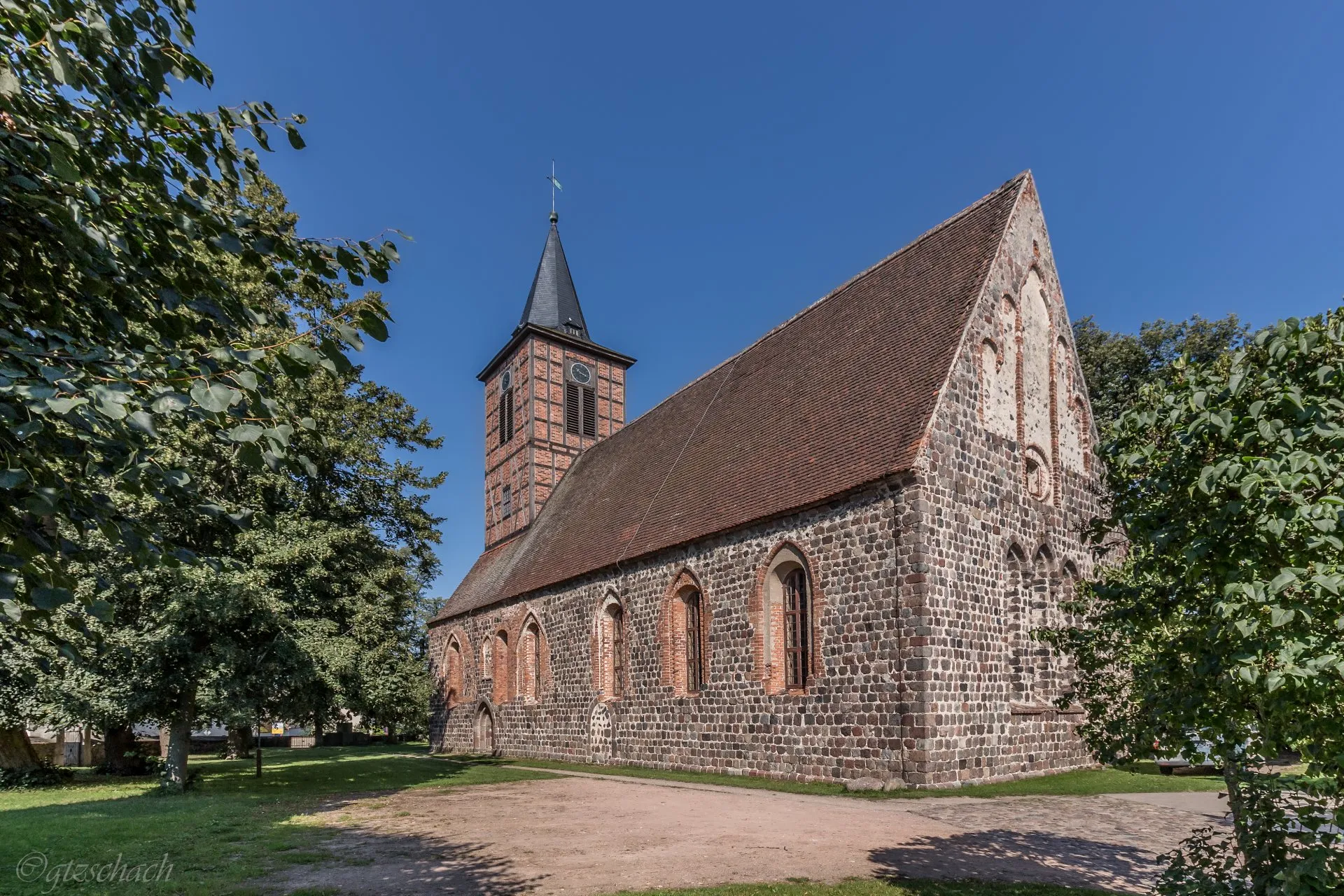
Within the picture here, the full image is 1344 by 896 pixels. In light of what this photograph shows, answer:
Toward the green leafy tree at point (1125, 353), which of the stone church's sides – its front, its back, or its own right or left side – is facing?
right

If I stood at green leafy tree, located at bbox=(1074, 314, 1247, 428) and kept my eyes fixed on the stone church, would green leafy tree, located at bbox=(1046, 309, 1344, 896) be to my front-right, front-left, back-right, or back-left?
front-left

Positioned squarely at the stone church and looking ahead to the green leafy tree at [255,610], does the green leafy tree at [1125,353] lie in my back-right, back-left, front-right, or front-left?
back-right

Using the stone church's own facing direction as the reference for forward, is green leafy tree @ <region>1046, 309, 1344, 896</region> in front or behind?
behind

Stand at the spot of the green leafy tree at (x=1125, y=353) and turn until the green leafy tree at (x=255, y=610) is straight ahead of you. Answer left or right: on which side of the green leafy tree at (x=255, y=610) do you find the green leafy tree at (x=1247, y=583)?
left
